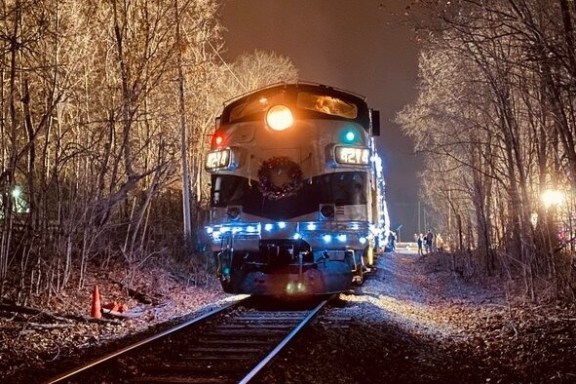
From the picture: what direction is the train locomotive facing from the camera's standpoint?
toward the camera

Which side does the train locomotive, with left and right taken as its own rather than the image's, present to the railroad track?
front

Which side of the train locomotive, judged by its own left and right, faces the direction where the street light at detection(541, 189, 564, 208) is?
left
